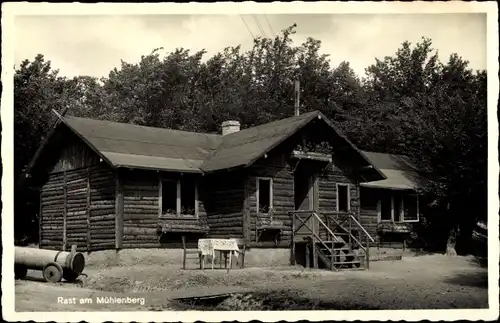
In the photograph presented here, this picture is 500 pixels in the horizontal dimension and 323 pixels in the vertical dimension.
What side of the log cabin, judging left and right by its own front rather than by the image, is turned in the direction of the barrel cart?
right

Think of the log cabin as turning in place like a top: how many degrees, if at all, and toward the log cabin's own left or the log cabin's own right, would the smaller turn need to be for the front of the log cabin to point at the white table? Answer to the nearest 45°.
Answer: approximately 45° to the log cabin's own right

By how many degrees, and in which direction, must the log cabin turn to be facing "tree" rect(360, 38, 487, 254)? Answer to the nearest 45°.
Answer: approximately 90° to its left

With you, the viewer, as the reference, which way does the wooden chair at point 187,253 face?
facing to the right of the viewer

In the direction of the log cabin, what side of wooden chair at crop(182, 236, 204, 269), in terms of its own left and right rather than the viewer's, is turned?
left

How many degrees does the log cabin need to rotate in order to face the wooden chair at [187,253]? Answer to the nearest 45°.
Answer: approximately 45° to its right
